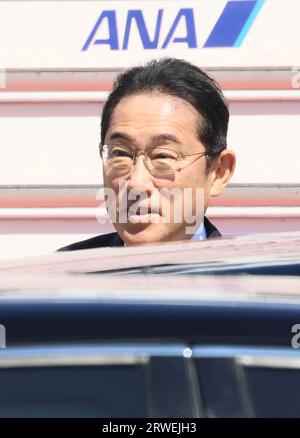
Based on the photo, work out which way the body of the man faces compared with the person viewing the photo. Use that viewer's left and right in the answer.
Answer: facing the viewer and to the left of the viewer
